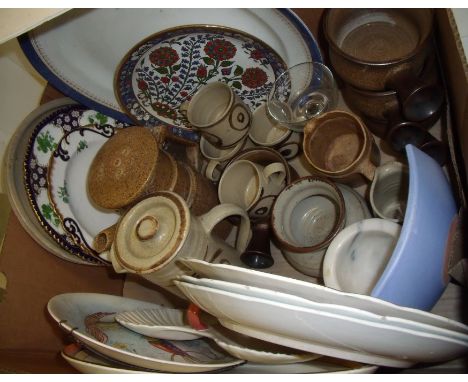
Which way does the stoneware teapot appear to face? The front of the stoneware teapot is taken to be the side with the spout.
to the viewer's left
